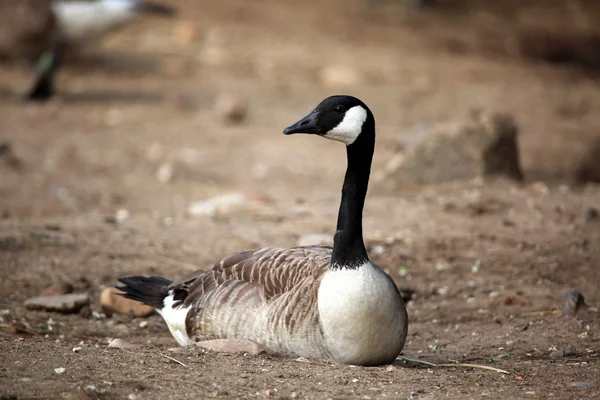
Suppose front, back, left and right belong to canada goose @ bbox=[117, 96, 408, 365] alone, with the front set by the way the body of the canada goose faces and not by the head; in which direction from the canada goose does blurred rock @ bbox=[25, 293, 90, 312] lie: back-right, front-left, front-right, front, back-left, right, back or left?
back

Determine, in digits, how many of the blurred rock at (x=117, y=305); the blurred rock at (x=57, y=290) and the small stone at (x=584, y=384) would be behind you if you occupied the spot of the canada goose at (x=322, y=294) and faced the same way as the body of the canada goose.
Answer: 2

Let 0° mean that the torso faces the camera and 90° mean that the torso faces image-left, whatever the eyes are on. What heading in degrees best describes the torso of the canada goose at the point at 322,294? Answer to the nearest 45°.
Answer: approximately 315°

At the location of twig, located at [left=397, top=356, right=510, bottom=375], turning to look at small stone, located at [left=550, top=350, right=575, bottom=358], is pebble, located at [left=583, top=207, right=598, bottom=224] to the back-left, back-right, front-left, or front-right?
front-left

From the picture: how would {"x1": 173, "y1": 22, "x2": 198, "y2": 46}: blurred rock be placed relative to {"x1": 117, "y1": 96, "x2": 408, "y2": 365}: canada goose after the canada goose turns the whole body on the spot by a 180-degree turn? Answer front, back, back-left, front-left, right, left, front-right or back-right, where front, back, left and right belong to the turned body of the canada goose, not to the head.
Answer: front-right

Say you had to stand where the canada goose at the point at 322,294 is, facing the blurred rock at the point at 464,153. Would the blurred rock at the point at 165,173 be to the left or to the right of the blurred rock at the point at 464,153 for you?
left
